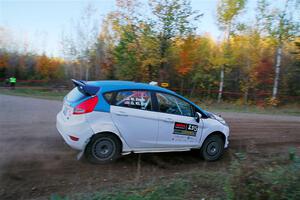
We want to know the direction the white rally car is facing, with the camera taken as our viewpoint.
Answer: facing away from the viewer and to the right of the viewer

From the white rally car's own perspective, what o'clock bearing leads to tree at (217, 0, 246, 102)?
The tree is roughly at 11 o'clock from the white rally car.
